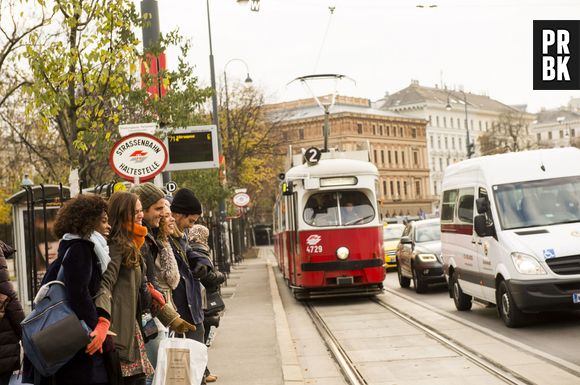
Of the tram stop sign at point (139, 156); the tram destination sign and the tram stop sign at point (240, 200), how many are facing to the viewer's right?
0

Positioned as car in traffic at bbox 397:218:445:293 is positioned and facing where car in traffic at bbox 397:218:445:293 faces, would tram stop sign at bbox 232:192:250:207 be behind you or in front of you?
behind

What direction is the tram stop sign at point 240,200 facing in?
toward the camera

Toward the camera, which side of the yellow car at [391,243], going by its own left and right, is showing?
front

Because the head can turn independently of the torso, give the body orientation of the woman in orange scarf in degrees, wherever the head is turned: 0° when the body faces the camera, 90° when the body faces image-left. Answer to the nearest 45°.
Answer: approximately 270°

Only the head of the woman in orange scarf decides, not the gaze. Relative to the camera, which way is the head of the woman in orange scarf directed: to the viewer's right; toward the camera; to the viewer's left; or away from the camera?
to the viewer's right

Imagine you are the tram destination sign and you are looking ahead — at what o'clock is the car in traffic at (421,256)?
The car in traffic is roughly at 8 o'clock from the tram destination sign.
